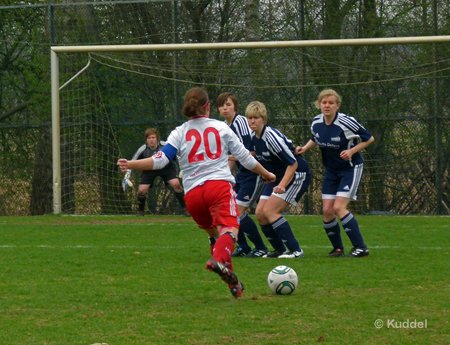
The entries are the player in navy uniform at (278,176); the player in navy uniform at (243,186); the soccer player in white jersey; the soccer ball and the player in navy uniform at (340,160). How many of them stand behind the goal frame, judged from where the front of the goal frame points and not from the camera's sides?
0

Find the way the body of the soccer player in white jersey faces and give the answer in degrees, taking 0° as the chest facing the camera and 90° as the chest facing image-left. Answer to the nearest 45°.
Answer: approximately 180°

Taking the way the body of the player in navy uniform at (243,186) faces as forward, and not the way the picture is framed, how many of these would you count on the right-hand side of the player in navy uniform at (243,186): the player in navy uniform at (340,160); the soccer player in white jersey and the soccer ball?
0

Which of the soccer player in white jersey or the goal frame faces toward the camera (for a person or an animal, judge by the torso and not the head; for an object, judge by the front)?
the goal frame

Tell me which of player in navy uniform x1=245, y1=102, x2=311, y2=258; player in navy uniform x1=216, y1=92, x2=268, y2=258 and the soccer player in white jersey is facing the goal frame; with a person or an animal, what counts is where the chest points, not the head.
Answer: the soccer player in white jersey

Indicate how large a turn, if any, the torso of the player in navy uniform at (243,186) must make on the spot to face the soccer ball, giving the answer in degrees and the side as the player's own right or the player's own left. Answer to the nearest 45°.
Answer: approximately 45° to the player's own left

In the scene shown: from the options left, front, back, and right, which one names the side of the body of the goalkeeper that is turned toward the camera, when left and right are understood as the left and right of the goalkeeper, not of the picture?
front

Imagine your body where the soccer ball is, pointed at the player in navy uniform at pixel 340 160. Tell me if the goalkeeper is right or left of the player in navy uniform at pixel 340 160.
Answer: left

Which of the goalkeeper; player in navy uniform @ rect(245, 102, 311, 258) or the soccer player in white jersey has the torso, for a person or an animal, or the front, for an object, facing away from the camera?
the soccer player in white jersey

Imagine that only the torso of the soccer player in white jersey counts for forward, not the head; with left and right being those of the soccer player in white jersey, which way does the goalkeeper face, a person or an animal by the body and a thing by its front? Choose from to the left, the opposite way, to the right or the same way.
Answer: the opposite way

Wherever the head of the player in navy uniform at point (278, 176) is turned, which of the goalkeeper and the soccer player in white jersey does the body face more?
the soccer player in white jersey

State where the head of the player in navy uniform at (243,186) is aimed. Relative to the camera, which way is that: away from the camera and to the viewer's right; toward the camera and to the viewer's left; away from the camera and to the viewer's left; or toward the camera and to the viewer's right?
toward the camera and to the viewer's left

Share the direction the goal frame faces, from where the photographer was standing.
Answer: facing the viewer

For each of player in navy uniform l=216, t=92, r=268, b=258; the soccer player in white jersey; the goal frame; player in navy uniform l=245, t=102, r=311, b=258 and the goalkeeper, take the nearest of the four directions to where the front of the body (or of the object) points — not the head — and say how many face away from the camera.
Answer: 1

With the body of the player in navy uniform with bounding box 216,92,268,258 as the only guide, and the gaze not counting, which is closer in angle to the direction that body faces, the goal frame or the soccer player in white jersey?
the soccer player in white jersey
